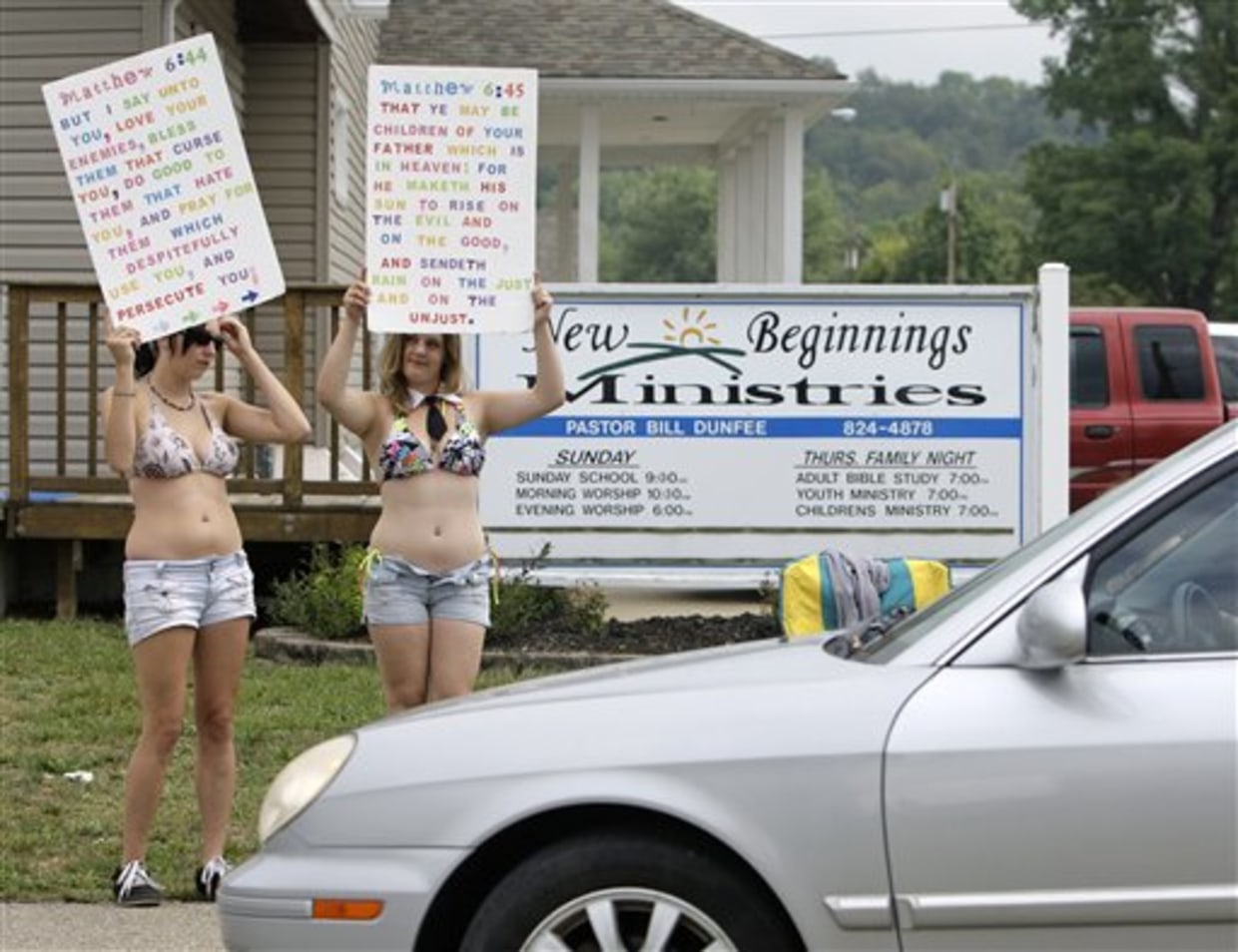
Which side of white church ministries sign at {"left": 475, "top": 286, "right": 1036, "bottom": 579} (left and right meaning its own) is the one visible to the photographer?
front

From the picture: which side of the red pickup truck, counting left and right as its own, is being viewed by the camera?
left

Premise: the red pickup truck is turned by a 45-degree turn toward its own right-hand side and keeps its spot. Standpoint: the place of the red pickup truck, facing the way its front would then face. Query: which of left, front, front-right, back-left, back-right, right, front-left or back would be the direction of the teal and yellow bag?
back-left

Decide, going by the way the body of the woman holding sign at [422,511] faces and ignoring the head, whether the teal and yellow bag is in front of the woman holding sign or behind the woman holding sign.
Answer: behind

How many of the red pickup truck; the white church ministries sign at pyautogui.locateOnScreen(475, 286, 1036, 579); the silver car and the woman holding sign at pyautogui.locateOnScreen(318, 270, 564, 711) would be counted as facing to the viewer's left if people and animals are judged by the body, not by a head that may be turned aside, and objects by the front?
2

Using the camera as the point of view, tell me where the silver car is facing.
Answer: facing to the left of the viewer

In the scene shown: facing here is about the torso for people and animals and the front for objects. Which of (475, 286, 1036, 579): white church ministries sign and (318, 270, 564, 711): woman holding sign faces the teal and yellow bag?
the white church ministries sign

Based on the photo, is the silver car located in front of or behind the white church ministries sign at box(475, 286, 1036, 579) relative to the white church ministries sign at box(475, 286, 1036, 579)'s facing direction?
in front

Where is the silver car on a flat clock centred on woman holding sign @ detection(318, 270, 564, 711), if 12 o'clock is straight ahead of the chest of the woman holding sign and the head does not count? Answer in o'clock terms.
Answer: The silver car is roughly at 11 o'clock from the woman holding sign.

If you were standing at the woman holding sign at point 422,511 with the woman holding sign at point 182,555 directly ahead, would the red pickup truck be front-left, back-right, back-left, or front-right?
back-right

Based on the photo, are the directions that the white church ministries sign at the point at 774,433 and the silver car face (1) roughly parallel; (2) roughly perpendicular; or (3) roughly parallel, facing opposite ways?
roughly perpendicular

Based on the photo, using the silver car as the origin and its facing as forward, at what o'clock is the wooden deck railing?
The wooden deck railing is roughly at 2 o'clock from the silver car.

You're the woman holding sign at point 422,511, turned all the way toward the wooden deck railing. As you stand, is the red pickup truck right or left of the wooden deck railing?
right
